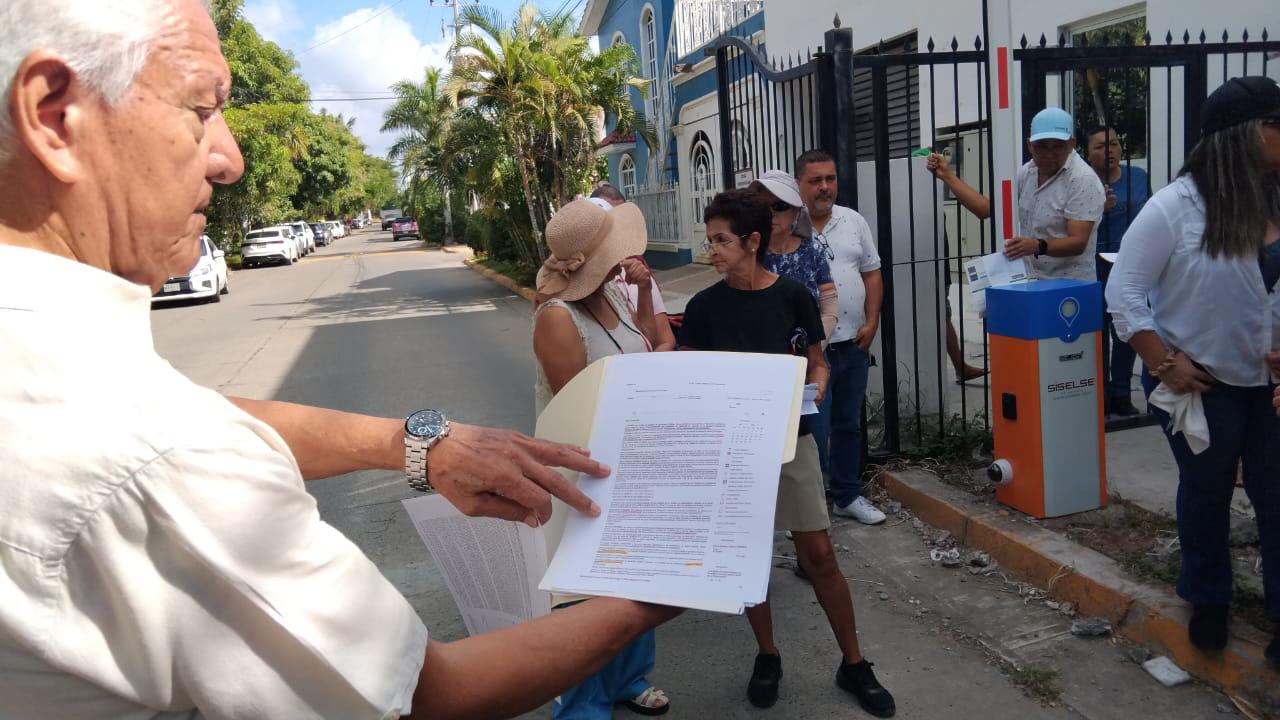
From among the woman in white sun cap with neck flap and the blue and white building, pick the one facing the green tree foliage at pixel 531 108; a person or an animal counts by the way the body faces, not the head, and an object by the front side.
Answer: the blue and white building

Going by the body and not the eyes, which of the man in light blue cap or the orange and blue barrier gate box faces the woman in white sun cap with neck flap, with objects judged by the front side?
the man in light blue cap

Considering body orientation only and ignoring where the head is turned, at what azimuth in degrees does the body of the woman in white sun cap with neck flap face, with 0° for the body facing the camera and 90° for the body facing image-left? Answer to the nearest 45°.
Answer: approximately 45°

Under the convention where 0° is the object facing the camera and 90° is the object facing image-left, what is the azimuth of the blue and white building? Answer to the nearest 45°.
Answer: approximately 45°

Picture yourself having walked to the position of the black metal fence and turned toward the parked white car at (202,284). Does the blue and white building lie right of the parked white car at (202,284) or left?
right

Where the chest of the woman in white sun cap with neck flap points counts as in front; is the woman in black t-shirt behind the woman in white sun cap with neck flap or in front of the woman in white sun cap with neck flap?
in front

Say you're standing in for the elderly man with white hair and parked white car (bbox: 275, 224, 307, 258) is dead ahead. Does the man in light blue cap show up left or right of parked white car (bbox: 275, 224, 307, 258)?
right

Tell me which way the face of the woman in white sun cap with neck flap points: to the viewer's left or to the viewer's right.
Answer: to the viewer's left

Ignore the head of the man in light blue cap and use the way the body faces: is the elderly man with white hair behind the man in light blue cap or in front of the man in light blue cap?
in front

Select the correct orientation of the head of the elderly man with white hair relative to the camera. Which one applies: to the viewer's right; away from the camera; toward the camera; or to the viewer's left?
to the viewer's right

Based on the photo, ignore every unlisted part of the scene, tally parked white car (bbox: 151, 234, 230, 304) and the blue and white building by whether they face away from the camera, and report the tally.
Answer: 0

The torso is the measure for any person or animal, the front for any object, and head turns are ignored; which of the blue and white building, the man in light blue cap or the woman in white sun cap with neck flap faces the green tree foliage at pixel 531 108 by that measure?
the blue and white building

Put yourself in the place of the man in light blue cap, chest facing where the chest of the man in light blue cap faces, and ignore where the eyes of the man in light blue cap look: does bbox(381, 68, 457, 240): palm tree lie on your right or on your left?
on your right

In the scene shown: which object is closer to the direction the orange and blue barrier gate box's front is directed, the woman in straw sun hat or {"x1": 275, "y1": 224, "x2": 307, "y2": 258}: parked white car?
the woman in straw sun hat
